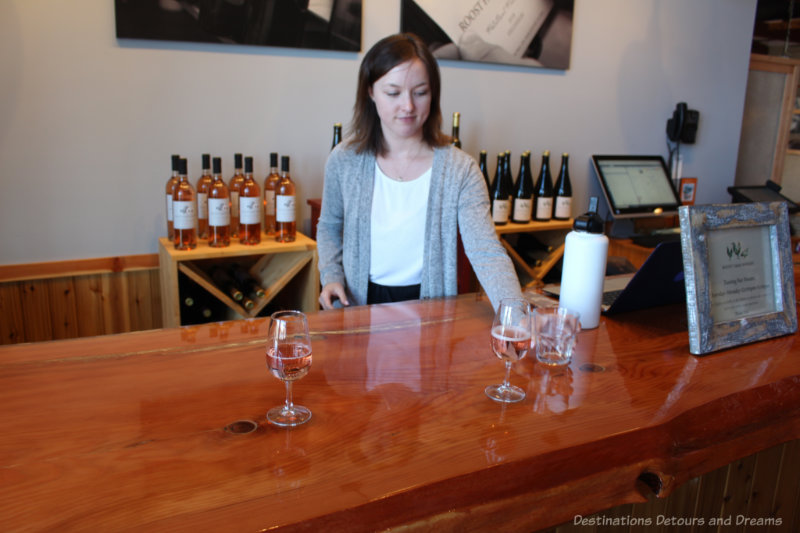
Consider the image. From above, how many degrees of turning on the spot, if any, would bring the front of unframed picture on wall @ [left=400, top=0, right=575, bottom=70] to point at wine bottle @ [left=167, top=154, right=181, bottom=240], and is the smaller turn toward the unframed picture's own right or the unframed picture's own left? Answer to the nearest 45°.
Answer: approximately 45° to the unframed picture's own right

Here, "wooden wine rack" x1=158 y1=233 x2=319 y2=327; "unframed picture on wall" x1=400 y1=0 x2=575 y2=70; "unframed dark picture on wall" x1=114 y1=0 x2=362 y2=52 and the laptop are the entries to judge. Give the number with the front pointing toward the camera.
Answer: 3

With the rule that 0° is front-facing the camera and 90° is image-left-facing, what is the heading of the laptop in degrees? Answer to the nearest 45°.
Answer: approximately 135°

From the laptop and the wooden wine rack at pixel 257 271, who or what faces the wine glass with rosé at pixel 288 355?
the wooden wine rack

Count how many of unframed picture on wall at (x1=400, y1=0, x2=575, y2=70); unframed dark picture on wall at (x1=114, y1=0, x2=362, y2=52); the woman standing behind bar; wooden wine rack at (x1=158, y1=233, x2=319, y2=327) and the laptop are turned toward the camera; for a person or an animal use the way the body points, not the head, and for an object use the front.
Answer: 4

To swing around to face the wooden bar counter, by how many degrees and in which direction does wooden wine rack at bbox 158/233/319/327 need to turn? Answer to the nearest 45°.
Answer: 0° — it already faces it

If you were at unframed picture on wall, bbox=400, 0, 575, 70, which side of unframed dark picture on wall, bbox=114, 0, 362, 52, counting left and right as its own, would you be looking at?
left
